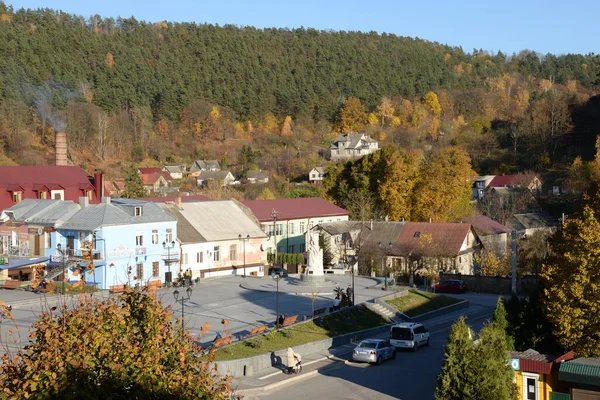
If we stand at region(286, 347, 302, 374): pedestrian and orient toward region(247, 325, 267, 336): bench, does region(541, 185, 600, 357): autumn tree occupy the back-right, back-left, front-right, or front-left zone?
back-right

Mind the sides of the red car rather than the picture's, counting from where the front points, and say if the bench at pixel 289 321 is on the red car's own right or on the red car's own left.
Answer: on the red car's own left

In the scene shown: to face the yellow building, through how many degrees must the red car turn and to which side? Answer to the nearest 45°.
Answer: approximately 90° to its left

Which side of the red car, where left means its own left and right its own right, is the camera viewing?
left

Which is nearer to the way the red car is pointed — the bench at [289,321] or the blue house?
the blue house

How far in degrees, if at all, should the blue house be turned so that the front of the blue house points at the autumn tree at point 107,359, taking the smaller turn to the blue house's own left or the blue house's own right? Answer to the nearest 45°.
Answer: approximately 45° to the blue house's own right

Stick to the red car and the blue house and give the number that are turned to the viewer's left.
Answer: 1

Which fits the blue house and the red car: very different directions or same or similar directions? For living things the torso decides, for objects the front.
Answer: very different directions

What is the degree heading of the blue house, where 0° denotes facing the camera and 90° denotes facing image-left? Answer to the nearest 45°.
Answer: approximately 315°

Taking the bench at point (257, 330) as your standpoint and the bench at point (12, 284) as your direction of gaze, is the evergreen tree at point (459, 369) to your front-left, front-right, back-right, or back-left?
back-left

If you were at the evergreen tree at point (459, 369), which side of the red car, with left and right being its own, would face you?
left
